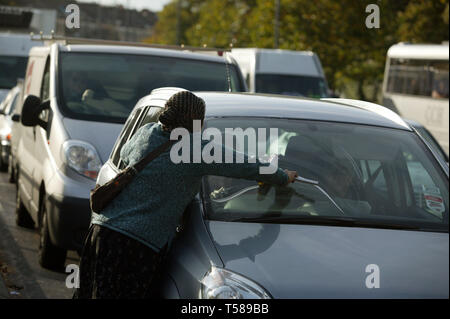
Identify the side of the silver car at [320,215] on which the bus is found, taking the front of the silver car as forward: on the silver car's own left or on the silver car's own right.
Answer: on the silver car's own left

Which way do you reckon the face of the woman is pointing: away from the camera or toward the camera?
away from the camera

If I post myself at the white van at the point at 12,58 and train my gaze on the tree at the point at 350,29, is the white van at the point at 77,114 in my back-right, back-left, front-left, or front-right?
back-right

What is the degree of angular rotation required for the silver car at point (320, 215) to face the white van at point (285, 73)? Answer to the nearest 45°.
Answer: approximately 135° to its left

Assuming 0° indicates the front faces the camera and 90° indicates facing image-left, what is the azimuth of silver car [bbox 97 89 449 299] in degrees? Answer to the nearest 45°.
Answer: approximately 315°

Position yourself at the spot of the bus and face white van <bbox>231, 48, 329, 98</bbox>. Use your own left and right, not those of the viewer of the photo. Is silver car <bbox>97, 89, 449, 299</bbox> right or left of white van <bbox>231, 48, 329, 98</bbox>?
left

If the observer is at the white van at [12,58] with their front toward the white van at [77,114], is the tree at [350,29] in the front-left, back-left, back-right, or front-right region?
back-left

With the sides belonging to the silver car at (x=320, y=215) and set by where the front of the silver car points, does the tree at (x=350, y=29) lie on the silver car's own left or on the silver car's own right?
on the silver car's own left
